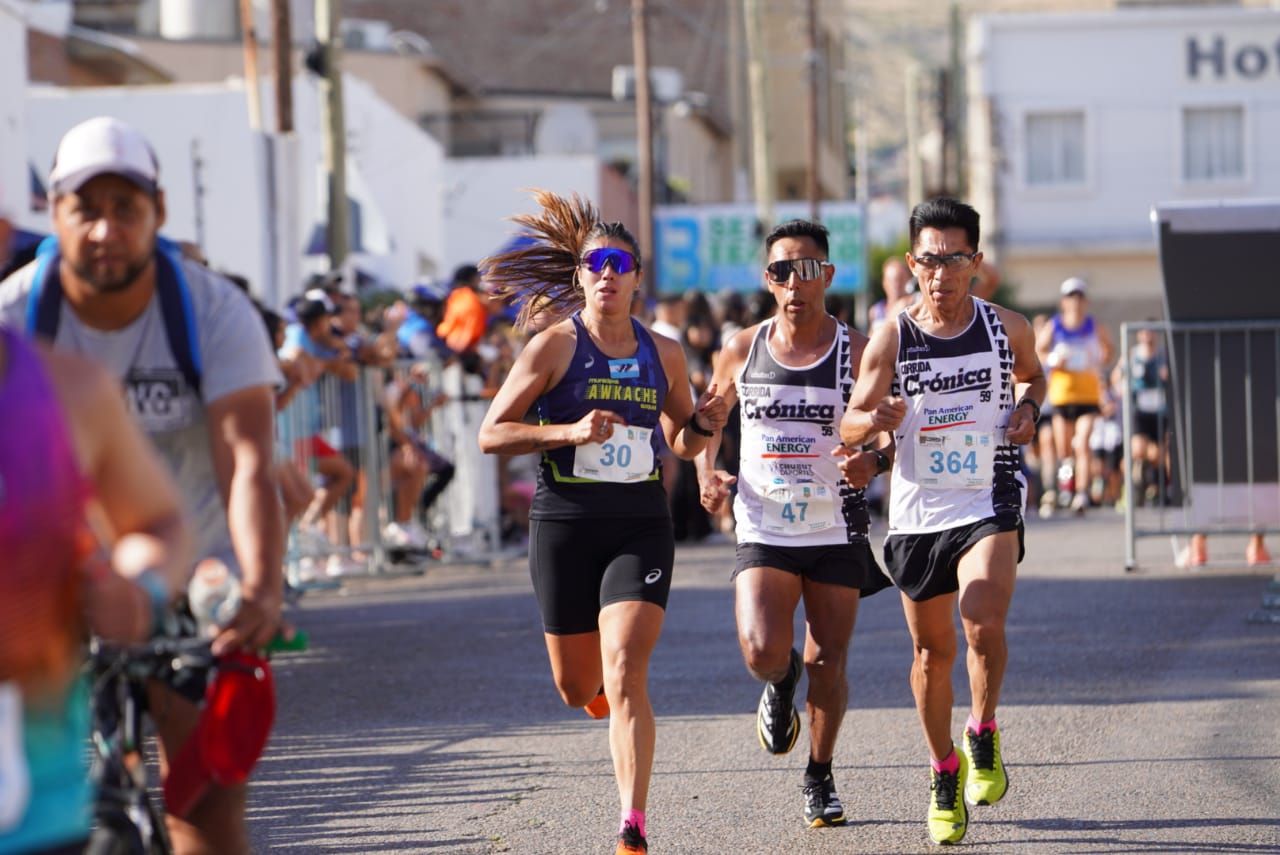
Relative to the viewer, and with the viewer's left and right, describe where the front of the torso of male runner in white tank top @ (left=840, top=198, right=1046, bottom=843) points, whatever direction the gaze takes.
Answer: facing the viewer

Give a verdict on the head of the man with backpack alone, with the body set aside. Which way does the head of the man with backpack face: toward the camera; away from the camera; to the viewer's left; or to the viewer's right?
toward the camera

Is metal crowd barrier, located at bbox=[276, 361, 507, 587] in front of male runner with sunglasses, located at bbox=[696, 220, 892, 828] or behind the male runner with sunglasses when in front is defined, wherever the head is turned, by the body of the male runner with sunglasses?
behind

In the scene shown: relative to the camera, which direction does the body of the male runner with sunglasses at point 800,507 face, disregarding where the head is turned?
toward the camera

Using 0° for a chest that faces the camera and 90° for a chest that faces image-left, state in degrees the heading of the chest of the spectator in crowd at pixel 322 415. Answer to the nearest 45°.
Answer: approximately 270°

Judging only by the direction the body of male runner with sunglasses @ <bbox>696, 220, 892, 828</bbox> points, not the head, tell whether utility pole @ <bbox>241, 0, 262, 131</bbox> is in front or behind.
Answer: behind

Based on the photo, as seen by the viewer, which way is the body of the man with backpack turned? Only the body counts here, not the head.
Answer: toward the camera

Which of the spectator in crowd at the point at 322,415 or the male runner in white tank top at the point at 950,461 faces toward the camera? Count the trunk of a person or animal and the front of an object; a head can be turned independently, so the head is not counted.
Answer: the male runner in white tank top

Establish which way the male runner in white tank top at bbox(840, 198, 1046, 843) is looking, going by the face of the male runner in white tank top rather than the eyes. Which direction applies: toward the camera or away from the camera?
toward the camera

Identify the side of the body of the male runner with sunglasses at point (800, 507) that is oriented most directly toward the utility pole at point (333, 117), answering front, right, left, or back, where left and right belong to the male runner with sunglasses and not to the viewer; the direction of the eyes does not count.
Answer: back

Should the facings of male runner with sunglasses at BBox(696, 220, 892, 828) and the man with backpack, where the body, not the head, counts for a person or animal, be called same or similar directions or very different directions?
same or similar directions
